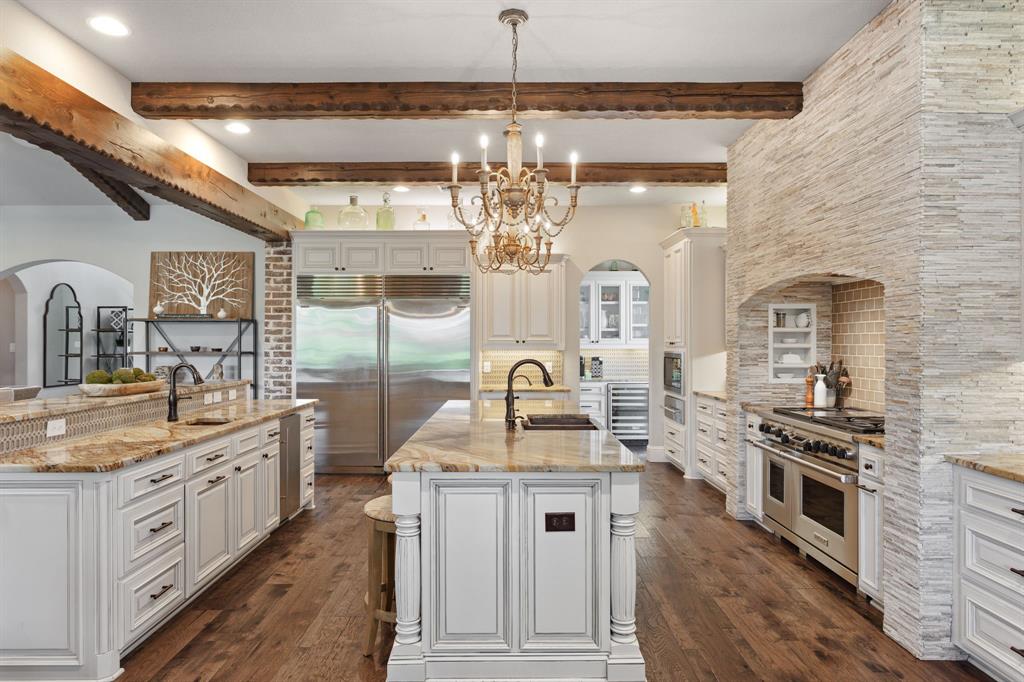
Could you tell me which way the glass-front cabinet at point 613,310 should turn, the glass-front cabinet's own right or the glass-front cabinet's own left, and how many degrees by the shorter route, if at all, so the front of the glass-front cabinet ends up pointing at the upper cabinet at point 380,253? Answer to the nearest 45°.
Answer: approximately 45° to the glass-front cabinet's own right

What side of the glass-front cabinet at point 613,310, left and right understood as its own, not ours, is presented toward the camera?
front

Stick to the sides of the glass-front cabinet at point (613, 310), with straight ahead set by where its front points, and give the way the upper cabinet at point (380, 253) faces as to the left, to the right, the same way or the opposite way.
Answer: the same way

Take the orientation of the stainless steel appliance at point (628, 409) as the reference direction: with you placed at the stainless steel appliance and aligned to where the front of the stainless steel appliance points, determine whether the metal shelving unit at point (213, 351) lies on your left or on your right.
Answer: on your right

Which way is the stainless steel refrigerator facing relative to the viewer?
toward the camera

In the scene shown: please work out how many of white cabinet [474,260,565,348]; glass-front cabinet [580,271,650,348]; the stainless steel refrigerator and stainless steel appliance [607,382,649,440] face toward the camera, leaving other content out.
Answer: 4

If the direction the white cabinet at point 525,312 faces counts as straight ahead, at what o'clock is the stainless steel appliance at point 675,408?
The stainless steel appliance is roughly at 9 o'clock from the white cabinet.

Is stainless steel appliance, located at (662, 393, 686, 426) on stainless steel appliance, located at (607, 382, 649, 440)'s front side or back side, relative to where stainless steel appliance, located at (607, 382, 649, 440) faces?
on the front side

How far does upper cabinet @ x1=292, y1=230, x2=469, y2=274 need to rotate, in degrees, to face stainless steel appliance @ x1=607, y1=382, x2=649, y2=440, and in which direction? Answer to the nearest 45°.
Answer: approximately 90° to its left

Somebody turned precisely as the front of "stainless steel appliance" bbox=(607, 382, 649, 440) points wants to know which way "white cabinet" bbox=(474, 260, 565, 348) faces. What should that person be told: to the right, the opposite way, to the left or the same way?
the same way

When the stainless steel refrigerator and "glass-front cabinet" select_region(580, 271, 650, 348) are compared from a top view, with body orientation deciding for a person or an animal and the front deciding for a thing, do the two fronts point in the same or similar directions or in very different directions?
same or similar directions

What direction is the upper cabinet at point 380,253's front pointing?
toward the camera

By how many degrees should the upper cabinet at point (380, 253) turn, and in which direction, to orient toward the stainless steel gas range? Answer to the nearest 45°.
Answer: approximately 45° to its left

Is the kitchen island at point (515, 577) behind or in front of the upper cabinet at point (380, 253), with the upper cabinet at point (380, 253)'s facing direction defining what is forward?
in front

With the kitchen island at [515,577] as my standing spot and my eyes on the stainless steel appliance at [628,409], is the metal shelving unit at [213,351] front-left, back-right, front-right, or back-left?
front-left

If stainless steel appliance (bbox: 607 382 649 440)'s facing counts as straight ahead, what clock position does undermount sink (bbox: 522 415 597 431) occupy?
The undermount sink is roughly at 12 o'clock from the stainless steel appliance.

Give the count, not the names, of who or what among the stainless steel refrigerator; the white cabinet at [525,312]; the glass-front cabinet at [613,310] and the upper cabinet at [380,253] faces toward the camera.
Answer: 4

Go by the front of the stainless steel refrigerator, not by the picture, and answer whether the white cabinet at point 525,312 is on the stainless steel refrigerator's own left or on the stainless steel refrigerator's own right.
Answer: on the stainless steel refrigerator's own left

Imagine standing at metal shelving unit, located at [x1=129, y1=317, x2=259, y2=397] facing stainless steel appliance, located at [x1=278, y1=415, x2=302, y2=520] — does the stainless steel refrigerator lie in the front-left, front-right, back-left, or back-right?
front-left

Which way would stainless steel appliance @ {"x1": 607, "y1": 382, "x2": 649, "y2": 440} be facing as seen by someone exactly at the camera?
facing the viewer
